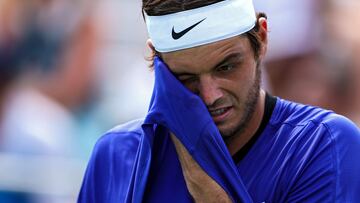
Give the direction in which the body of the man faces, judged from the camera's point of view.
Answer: toward the camera

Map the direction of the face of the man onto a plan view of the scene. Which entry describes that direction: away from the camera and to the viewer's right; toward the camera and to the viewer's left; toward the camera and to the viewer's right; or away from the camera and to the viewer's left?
toward the camera and to the viewer's left
